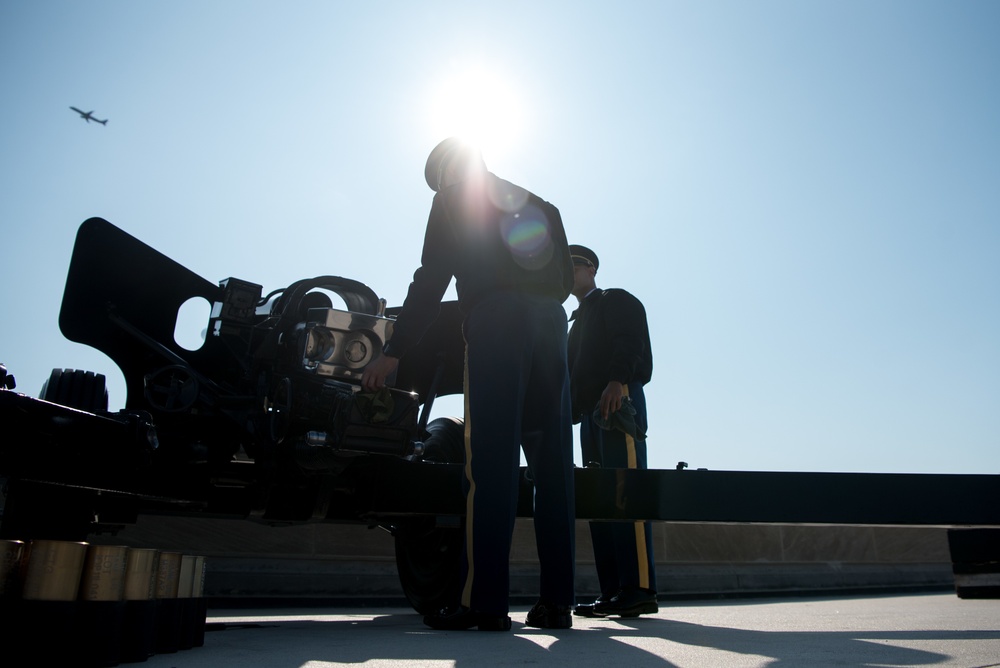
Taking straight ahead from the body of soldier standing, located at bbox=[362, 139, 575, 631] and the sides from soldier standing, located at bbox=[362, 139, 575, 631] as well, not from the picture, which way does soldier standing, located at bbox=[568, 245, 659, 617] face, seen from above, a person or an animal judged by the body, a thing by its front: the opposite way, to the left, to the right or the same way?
to the left

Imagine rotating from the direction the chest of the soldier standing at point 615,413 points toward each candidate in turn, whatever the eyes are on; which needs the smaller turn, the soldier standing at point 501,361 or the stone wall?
the soldier standing

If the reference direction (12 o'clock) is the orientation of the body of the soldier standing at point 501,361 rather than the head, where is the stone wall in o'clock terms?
The stone wall is roughly at 2 o'clock from the soldier standing.

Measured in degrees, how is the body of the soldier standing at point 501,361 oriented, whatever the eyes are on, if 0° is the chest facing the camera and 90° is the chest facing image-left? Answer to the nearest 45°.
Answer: approximately 135°

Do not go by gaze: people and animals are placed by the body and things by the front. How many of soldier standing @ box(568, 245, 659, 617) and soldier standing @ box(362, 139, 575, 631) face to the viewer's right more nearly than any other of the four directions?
0

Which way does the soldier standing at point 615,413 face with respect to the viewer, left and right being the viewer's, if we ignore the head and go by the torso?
facing the viewer and to the left of the viewer

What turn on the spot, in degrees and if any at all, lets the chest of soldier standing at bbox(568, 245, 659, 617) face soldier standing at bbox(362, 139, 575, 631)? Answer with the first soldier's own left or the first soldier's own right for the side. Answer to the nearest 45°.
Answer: approximately 45° to the first soldier's own left

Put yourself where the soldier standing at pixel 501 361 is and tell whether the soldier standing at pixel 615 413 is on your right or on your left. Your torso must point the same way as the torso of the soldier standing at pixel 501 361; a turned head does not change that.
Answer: on your right
